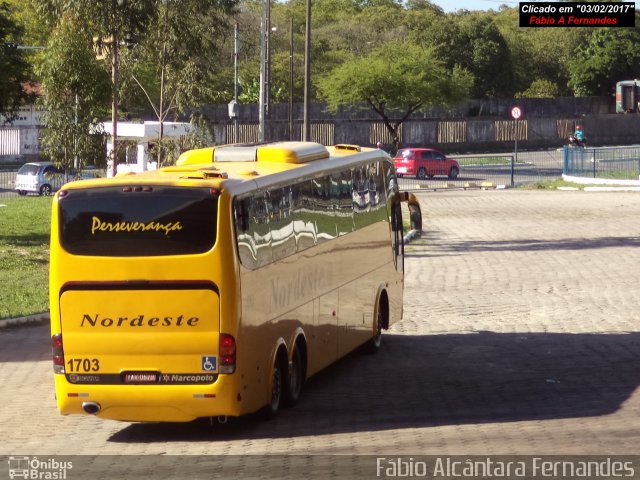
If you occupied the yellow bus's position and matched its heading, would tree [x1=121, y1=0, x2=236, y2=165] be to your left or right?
on your left

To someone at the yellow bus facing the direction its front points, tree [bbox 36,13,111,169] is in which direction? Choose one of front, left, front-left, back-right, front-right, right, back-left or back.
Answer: front-left

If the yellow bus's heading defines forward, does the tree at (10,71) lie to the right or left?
on its left

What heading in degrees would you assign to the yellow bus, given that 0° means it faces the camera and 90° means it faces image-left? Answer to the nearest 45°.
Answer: approximately 225°
